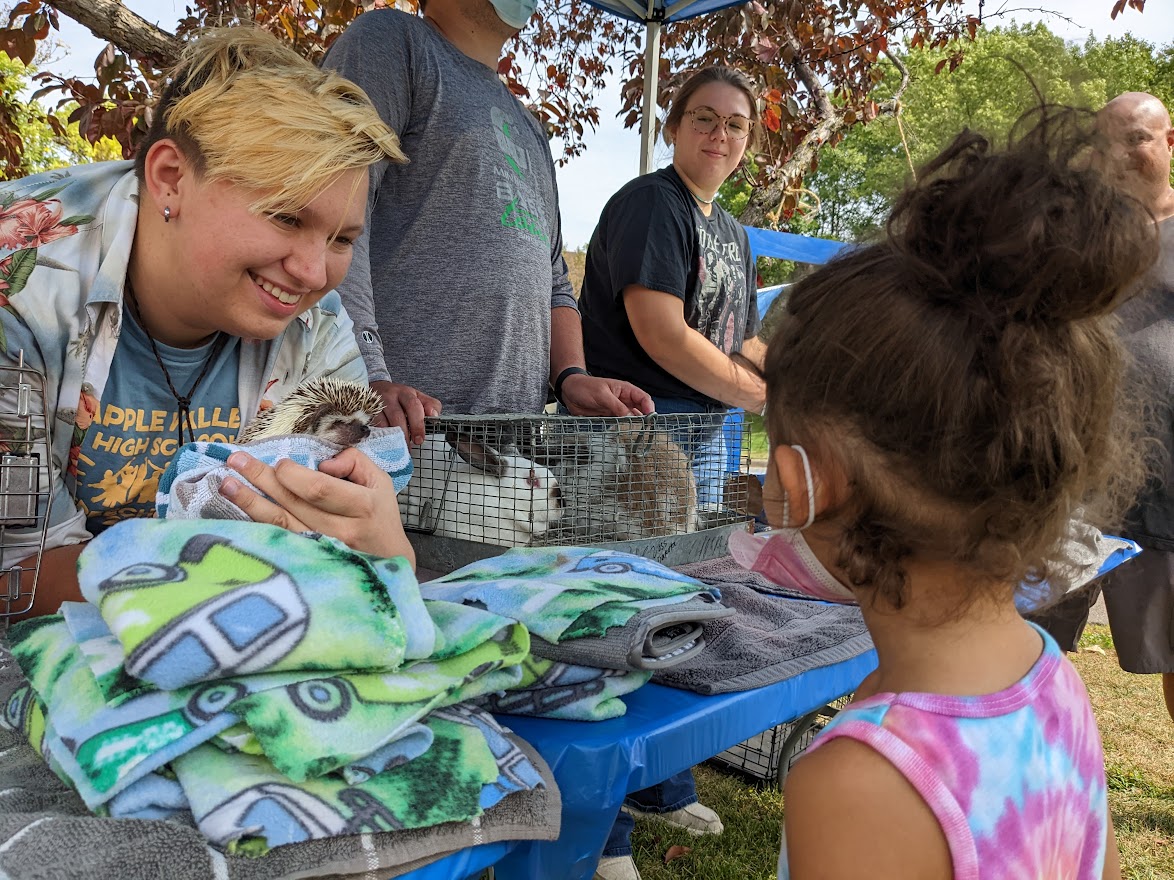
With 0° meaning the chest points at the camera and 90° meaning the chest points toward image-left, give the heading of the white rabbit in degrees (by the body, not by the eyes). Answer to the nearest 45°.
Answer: approximately 270°

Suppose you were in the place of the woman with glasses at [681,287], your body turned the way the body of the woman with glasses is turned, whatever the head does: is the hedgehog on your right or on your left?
on your right

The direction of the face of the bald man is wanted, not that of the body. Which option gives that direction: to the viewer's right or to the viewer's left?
to the viewer's left

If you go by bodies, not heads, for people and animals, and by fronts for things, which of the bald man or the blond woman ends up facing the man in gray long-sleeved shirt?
the bald man

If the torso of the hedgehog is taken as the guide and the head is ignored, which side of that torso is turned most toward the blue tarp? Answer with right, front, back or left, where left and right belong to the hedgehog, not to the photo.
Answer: left

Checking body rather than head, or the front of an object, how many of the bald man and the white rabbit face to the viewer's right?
1

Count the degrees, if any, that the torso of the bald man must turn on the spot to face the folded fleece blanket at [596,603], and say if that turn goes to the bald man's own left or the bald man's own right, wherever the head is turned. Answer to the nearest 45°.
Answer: approximately 45° to the bald man's own left

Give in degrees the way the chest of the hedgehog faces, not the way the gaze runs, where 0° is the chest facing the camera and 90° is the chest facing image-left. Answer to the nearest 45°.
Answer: approximately 315°

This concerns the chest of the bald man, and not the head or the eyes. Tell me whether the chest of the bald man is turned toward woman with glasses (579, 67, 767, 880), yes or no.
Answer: yes
